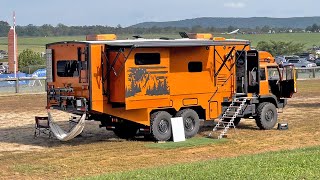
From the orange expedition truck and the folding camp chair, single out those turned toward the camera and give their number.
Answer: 1

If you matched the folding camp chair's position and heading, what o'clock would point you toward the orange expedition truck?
The orange expedition truck is roughly at 10 o'clock from the folding camp chair.

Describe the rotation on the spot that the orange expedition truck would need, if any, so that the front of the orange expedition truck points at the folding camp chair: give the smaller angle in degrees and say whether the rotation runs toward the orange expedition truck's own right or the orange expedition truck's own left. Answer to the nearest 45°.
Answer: approximately 135° to the orange expedition truck's own left

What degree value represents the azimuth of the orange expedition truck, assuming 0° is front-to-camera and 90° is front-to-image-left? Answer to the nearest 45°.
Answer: approximately 225°
